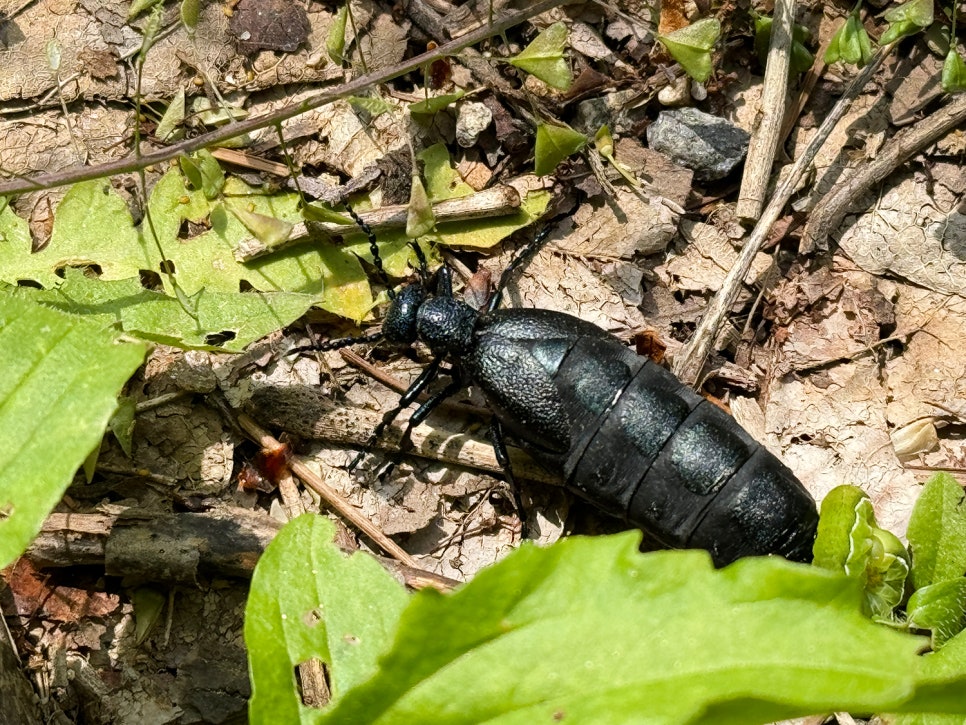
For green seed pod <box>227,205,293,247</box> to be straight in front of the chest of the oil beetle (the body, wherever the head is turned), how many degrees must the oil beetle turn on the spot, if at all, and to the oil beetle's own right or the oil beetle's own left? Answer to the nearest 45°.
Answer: approximately 45° to the oil beetle's own left

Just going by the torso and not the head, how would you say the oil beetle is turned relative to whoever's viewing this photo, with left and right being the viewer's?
facing away from the viewer and to the left of the viewer

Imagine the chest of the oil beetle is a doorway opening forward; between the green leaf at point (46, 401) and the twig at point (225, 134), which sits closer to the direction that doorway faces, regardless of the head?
the twig

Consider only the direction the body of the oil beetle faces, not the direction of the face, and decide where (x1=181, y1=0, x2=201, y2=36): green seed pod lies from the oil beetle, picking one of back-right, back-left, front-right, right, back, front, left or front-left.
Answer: front-left

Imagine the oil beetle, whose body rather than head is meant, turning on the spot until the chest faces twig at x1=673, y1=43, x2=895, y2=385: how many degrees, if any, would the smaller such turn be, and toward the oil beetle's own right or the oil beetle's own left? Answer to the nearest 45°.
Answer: approximately 90° to the oil beetle's own right

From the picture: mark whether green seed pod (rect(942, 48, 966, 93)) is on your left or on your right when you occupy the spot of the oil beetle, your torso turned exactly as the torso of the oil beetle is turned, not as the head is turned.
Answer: on your right

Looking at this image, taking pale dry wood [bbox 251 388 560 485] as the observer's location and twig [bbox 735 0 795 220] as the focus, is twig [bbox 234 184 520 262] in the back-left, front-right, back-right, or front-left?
front-left

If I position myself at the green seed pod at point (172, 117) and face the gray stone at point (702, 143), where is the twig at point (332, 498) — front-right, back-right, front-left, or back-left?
front-right

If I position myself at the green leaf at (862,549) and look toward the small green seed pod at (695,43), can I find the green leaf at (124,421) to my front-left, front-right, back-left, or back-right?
front-left

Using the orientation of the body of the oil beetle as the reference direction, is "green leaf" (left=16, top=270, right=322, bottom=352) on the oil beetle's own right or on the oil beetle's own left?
on the oil beetle's own left

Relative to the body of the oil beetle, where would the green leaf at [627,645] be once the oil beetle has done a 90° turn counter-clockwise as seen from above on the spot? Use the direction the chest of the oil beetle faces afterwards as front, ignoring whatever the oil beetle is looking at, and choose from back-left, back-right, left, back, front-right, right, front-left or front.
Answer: front-left

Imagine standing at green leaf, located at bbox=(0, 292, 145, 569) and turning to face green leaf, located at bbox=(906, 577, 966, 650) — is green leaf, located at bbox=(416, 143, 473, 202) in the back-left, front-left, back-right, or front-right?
front-left

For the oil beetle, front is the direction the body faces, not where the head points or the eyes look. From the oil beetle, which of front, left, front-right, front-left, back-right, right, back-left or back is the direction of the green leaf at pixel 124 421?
front-left

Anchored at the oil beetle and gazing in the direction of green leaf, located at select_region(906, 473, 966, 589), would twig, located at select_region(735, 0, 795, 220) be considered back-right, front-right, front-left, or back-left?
front-left
